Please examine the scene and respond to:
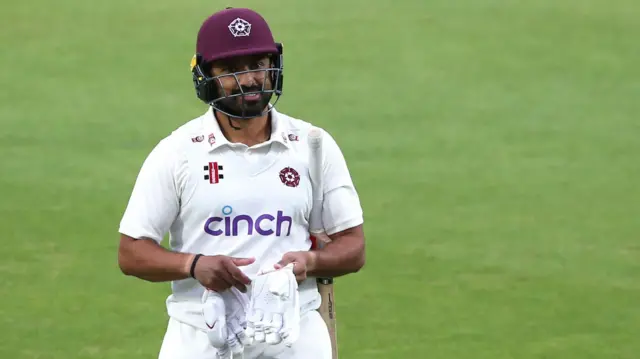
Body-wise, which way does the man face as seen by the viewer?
toward the camera
